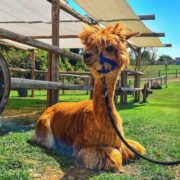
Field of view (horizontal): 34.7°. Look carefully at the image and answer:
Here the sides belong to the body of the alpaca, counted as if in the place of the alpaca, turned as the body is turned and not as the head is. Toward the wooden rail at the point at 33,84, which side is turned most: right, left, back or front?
back

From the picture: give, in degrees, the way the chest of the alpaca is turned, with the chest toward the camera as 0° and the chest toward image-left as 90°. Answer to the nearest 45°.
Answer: approximately 315°

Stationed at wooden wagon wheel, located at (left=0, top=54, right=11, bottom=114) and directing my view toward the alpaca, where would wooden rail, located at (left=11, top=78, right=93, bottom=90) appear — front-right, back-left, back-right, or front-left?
front-left

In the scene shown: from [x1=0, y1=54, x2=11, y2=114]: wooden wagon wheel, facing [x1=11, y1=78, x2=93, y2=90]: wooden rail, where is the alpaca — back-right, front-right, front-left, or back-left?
front-right
